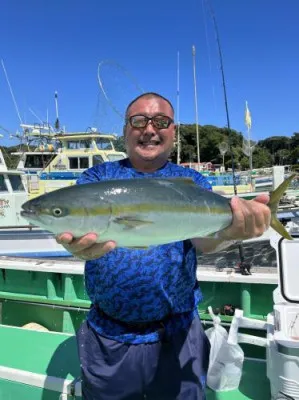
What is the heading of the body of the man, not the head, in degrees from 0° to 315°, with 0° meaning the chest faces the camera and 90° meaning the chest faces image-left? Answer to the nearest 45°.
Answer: approximately 0°

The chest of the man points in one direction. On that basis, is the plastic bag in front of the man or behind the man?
behind

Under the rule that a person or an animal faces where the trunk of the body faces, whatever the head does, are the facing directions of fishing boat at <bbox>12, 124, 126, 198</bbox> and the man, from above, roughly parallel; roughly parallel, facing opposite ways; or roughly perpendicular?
roughly perpendicular

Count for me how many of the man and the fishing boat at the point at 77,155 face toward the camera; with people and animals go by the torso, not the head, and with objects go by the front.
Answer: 1
